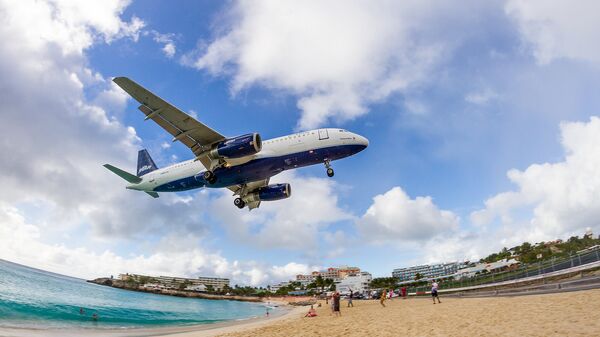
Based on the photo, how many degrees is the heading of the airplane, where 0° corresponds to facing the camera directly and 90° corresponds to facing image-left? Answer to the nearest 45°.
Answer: approximately 315°
